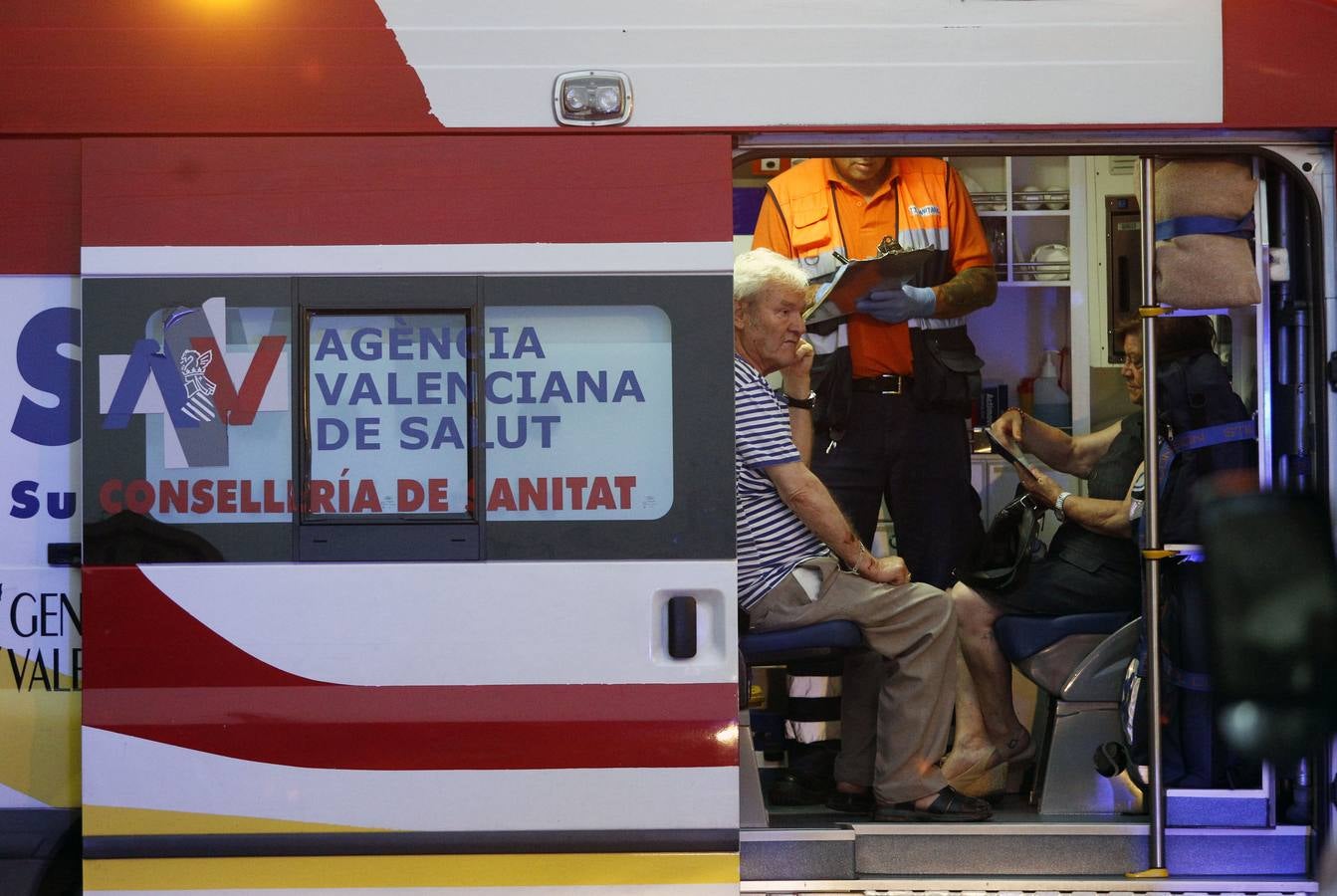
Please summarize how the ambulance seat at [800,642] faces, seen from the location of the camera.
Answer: facing to the right of the viewer

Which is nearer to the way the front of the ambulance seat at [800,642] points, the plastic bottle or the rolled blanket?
the rolled blanket

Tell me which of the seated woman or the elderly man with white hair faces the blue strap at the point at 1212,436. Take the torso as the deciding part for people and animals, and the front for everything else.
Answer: the elderly man with white hair

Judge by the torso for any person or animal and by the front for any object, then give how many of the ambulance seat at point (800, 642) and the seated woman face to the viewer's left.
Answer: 1

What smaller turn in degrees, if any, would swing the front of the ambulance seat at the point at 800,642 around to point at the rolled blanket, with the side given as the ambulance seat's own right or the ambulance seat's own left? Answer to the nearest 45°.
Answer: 0° — it already faces it

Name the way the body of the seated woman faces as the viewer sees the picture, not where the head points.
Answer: to the viewer's left

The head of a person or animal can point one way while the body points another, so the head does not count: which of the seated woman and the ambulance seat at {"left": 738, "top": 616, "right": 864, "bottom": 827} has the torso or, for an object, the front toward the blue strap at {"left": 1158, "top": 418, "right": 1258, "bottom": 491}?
the ambulance seat

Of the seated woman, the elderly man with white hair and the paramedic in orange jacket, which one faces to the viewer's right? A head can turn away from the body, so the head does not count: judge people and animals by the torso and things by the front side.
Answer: the elderly man with white hair

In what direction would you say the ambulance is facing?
to the viewer's right

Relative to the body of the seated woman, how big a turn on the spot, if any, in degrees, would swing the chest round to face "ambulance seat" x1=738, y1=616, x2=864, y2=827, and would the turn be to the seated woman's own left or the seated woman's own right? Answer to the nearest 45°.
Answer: approximately 45° to the seated woman's own left

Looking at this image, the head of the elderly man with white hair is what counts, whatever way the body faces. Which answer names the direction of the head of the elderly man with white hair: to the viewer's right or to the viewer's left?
to the viewer's right

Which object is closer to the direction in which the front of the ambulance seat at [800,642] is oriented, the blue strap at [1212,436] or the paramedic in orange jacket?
the blue strap

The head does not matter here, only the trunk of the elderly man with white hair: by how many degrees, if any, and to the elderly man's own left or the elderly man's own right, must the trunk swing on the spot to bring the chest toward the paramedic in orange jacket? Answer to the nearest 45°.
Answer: approximately 90° to the elderly man's own left
